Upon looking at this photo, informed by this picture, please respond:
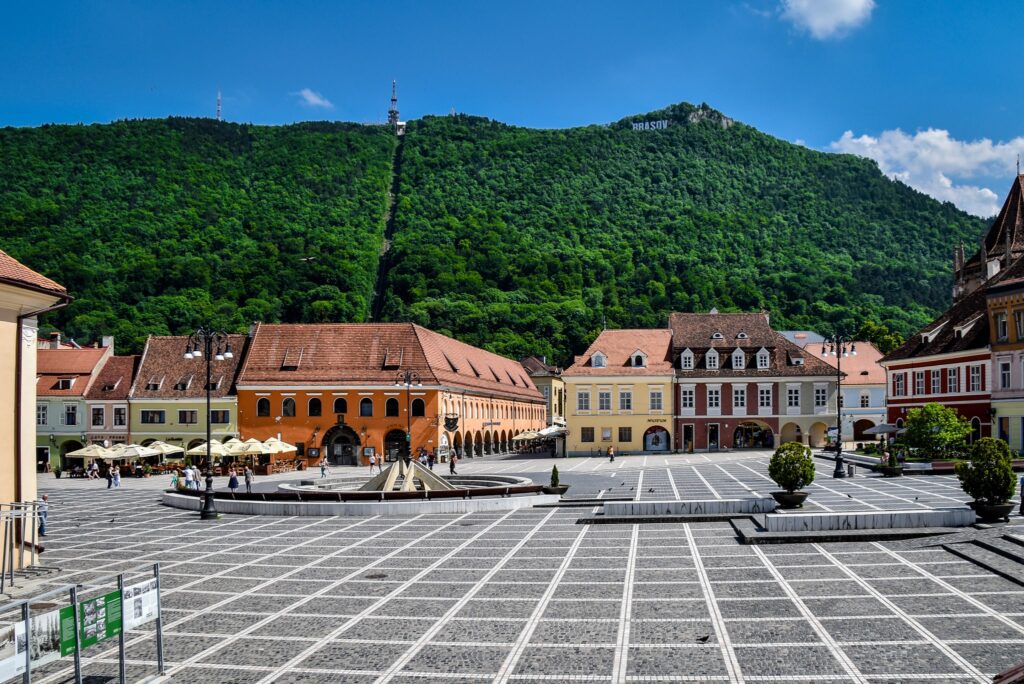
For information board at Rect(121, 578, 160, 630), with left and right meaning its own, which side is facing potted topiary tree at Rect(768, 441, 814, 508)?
left

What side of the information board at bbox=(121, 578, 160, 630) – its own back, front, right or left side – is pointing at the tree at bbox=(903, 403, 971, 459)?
left

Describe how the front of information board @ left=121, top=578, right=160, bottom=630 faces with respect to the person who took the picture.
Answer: facing the viewer and to the right of the viewer

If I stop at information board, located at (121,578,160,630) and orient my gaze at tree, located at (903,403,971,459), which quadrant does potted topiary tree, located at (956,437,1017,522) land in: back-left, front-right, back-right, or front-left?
front-right

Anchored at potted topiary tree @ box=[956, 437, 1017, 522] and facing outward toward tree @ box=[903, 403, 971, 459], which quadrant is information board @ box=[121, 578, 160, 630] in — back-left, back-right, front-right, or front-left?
back-left

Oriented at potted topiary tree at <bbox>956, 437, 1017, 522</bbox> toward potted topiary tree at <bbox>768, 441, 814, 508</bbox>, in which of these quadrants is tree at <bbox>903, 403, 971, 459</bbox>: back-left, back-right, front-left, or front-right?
front-right
